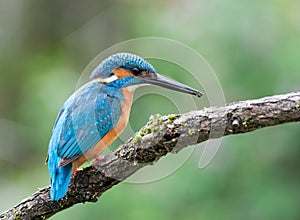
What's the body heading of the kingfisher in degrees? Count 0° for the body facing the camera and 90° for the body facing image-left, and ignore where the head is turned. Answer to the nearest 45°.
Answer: approximately 270°
